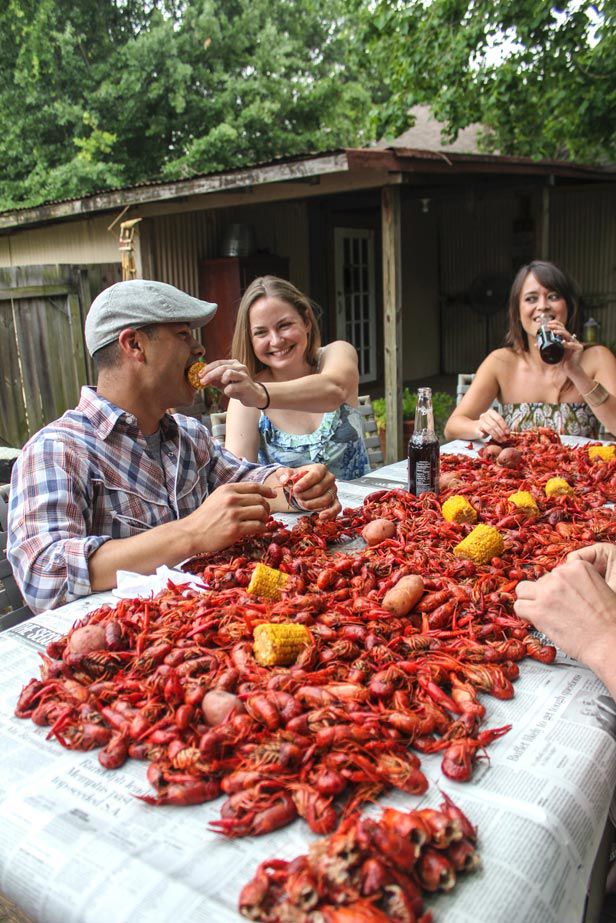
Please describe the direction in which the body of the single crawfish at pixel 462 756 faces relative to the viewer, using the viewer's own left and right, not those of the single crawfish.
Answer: facing away from the viewer and to the right of the viewer

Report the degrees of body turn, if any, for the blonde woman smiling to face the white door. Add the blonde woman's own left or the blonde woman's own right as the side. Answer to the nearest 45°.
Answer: approximately 180°

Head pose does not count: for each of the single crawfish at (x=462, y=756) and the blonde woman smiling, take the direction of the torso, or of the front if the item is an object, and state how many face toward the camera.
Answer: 1

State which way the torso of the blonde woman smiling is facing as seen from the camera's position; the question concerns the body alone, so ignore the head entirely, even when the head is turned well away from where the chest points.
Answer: toward the camera

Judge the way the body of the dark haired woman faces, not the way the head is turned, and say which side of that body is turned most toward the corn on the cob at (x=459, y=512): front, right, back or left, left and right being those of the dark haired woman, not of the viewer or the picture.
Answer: front

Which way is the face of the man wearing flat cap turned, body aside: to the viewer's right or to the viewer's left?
to the viewer's right

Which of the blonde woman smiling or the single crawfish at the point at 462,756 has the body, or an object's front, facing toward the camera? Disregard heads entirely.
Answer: the blonde woman smiling

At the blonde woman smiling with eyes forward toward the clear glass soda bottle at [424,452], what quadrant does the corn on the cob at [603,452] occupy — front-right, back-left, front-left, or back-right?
front-left

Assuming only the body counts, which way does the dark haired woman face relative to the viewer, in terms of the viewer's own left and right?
facing the viewer

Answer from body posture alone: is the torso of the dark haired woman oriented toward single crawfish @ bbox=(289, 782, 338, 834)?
yes

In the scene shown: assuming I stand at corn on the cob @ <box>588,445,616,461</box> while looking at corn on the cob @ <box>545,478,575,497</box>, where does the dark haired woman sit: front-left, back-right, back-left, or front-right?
back-right

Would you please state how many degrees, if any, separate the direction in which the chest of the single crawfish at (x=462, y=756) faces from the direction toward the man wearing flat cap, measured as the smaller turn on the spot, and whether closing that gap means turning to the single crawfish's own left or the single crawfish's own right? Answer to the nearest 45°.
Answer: approximately 90° to the single crawfish's own left

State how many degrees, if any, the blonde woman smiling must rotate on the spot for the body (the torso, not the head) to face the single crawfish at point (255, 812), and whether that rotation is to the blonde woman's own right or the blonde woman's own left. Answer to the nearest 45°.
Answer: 0° — they already face it

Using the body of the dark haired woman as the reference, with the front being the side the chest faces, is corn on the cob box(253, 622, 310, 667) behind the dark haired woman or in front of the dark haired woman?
in front

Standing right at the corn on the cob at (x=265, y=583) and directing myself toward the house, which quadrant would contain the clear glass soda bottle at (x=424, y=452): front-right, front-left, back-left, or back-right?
front-right

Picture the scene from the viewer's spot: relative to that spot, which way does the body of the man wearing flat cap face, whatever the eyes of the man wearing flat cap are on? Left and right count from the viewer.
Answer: facing the viewer and to the right of the viewer
